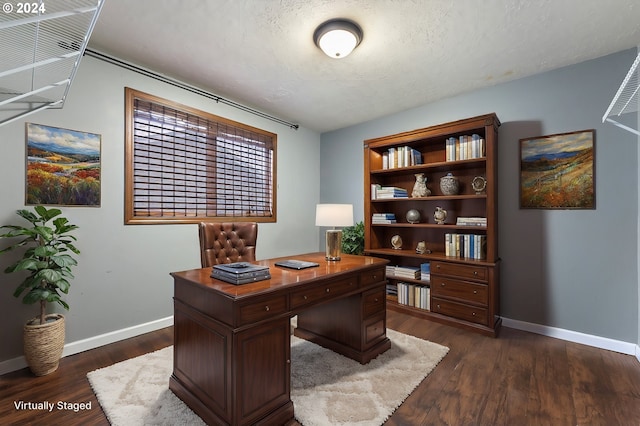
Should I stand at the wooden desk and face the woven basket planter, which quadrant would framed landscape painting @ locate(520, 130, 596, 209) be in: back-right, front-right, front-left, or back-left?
back-right

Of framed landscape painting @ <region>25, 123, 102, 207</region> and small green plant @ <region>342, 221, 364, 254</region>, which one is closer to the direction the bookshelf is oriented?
the framed landscape painting

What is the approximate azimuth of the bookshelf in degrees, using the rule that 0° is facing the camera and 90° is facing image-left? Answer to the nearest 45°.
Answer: approximately 45°

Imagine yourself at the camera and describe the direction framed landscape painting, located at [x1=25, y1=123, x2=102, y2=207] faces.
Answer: facing the viewer and to the right of the viewer

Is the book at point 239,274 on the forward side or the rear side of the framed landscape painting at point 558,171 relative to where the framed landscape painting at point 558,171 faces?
on the forward side

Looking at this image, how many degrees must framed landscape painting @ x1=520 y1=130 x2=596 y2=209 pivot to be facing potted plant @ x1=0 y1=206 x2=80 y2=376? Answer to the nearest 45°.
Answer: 0° — it already faces it

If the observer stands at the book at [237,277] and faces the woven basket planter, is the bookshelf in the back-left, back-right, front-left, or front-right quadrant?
back-right

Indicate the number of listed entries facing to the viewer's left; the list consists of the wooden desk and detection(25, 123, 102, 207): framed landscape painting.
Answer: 0

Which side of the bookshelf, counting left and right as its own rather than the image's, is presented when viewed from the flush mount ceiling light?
front

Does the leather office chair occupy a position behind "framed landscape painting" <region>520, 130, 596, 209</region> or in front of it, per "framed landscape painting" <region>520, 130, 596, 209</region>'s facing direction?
in front

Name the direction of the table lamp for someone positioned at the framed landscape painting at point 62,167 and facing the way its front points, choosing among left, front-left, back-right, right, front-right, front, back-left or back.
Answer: front

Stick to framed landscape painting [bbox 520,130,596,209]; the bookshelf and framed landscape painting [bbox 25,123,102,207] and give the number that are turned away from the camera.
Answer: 0

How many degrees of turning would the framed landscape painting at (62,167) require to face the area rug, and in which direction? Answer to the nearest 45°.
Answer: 0° — it already faces it

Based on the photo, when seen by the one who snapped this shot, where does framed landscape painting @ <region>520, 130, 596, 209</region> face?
facing the viewer and to the left of the viewer
